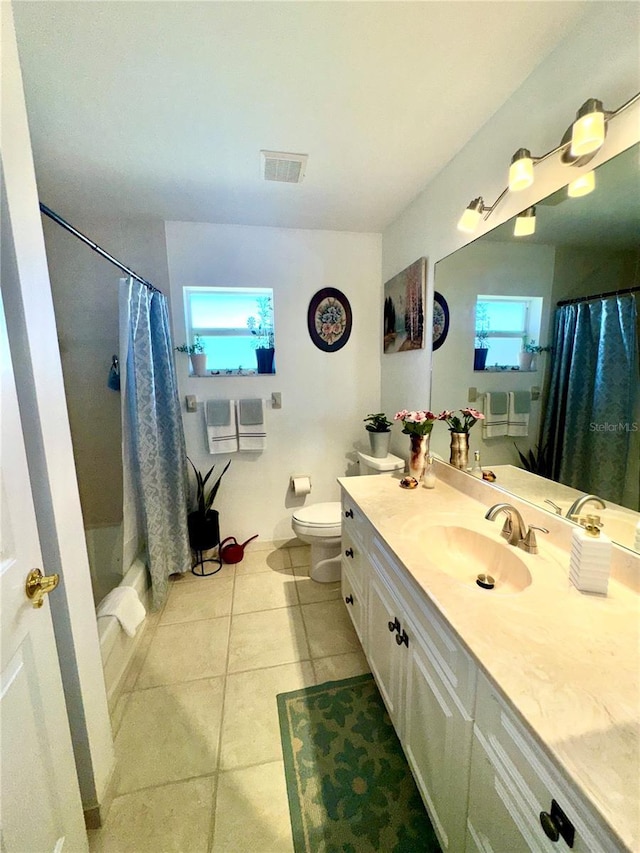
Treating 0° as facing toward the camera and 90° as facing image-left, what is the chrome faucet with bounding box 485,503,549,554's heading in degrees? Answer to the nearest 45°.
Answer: approximately 45°

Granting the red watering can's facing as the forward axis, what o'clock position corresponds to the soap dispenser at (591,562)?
The soap dispenser is roughly at 2 o'clock from the red watering can.

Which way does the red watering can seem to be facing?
to the viewer's right
